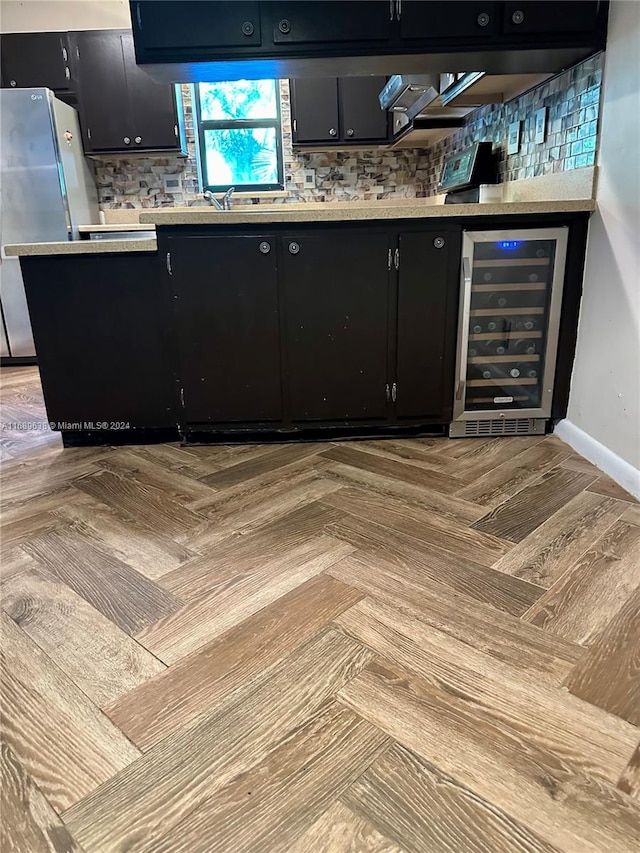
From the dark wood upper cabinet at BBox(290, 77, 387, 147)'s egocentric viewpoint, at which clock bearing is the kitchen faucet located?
The kitchen faucet is roughly at 3 o'clock from the dark wood upper cabinet.

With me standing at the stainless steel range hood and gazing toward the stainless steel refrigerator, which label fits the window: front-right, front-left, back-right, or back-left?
front-right

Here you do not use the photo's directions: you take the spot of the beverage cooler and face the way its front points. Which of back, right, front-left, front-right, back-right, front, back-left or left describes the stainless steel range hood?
back-right

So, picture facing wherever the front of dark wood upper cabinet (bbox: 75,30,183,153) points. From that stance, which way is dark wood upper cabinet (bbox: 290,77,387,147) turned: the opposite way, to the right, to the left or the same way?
the same way

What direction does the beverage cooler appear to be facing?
toward the camera

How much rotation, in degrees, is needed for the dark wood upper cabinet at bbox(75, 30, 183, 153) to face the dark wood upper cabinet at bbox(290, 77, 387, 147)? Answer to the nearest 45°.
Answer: approximately 90° to its left

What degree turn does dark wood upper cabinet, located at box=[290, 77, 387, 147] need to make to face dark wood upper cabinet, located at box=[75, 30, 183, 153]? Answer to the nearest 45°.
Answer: approximately 90° to its right

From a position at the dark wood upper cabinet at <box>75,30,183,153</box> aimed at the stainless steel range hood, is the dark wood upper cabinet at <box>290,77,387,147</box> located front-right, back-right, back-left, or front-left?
front-left

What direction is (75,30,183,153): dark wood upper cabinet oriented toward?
toward the camera

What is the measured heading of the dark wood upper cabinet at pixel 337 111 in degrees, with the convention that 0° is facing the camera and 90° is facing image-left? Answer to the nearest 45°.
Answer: approximately 0°

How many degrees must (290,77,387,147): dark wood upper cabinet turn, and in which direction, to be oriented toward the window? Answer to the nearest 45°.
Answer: approximately 90° to its right

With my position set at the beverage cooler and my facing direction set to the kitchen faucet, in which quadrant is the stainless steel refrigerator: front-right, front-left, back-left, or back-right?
front-left

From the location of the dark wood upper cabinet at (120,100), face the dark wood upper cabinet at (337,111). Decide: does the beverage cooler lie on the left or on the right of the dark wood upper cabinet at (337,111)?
right

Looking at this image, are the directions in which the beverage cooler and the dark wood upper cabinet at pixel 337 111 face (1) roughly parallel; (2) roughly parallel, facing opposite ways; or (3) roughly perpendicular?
roughly parallel

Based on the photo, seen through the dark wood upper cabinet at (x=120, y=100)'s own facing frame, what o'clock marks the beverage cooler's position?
The beverage cooler is roughly at 11 o'clock from the dark wood upper cabinet.
